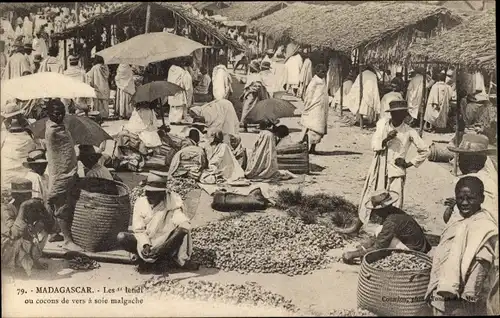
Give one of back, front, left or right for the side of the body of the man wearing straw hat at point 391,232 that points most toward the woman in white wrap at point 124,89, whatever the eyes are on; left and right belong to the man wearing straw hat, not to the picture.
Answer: right

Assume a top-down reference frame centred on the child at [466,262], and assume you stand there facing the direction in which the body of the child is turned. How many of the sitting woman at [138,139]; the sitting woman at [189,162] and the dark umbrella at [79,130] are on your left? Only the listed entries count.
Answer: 0

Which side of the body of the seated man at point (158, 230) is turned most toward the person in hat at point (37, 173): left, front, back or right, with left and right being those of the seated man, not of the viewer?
right

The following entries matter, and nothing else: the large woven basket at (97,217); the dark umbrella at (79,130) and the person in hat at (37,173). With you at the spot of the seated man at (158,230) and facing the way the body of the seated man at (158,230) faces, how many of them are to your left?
0

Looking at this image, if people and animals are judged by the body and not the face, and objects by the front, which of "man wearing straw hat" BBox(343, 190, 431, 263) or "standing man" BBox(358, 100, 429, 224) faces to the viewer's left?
the man wearing straw hat

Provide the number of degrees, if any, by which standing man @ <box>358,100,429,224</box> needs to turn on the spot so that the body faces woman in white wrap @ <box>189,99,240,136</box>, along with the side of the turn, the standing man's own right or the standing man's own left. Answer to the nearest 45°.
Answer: approximately 90° to the standing man's own right

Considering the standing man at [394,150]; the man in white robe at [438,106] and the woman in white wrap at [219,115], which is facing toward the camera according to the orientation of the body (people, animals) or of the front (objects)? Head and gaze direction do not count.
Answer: the standing man

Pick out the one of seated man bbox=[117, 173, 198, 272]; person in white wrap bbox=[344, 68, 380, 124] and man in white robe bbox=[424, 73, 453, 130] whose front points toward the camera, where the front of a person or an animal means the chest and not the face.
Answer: the seated man

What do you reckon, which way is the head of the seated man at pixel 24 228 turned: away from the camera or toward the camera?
toward the camera

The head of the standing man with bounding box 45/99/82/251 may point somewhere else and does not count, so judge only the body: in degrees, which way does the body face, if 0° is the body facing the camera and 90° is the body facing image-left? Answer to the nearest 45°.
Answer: approximately 315°
